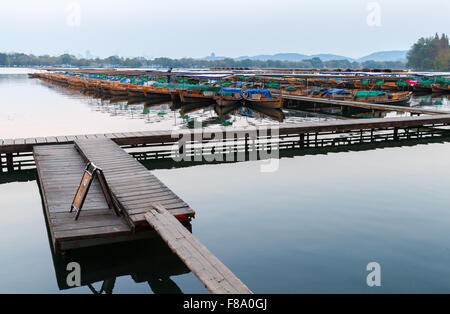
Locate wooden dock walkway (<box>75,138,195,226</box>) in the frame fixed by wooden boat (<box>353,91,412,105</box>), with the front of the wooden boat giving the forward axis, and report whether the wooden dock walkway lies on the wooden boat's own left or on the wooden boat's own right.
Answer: on the wooden boat's own right

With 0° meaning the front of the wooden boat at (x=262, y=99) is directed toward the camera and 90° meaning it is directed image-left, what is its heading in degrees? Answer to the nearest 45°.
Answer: approximately 315°

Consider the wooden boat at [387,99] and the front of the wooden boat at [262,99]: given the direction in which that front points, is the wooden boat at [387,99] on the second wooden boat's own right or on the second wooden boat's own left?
on the second wooden boat's own left
